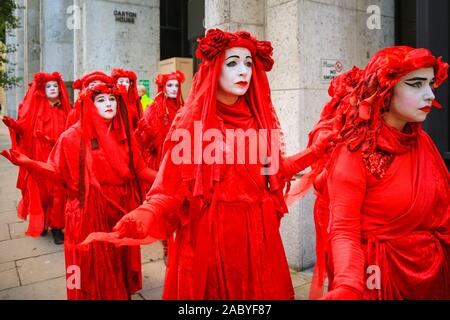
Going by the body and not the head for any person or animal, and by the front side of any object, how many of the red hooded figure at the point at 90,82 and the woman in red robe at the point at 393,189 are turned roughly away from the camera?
0

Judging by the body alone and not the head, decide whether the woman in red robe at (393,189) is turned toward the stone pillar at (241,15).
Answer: no

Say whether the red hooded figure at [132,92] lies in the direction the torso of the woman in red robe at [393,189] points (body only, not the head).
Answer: no

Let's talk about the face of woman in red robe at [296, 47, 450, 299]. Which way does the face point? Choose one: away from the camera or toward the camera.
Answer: toward the camera

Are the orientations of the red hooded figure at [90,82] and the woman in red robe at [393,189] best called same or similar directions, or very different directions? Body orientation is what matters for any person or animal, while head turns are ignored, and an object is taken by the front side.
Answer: same or similar directions

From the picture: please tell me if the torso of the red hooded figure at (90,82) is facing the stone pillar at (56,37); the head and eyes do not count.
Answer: no

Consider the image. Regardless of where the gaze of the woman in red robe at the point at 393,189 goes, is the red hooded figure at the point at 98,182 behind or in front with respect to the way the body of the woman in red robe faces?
behind

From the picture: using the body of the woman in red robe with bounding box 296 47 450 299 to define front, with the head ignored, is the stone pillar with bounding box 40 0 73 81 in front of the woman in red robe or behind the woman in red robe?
behind
